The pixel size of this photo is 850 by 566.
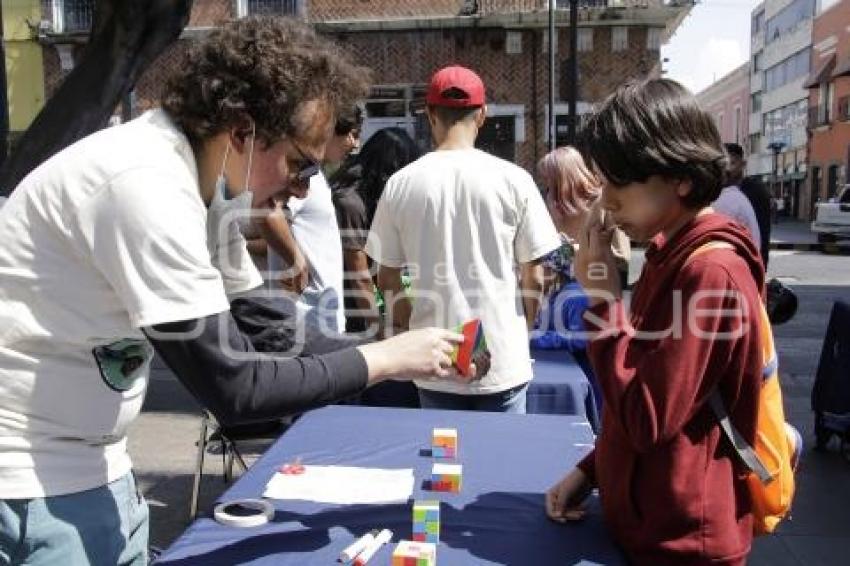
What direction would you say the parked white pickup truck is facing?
to the viewer's left

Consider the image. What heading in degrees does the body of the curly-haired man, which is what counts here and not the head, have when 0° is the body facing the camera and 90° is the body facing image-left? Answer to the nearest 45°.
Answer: approximately 270°

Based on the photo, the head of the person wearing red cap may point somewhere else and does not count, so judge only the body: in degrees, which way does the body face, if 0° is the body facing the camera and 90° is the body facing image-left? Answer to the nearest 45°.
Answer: approximately 180°

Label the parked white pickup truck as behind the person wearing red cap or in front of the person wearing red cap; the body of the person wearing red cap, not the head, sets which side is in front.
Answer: in front

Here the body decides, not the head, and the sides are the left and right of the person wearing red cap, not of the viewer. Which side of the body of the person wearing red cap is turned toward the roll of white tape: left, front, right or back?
back

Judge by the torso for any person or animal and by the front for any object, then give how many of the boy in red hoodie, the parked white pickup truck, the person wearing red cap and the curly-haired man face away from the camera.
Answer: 1

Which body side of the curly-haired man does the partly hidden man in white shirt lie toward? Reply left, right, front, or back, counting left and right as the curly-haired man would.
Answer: left

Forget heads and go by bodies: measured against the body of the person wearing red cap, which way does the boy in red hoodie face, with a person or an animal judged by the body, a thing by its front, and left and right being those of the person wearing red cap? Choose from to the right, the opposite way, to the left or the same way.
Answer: to the left

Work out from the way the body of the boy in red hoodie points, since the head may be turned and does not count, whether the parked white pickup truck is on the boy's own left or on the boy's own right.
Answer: on the boy's own right

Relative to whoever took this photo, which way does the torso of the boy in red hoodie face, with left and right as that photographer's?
facing to the left of the viewer

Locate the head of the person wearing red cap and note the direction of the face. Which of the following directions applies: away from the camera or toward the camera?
away from the camera

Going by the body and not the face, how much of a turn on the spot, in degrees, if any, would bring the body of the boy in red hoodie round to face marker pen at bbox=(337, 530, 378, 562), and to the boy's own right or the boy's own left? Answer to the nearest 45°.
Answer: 0° — they already face it
